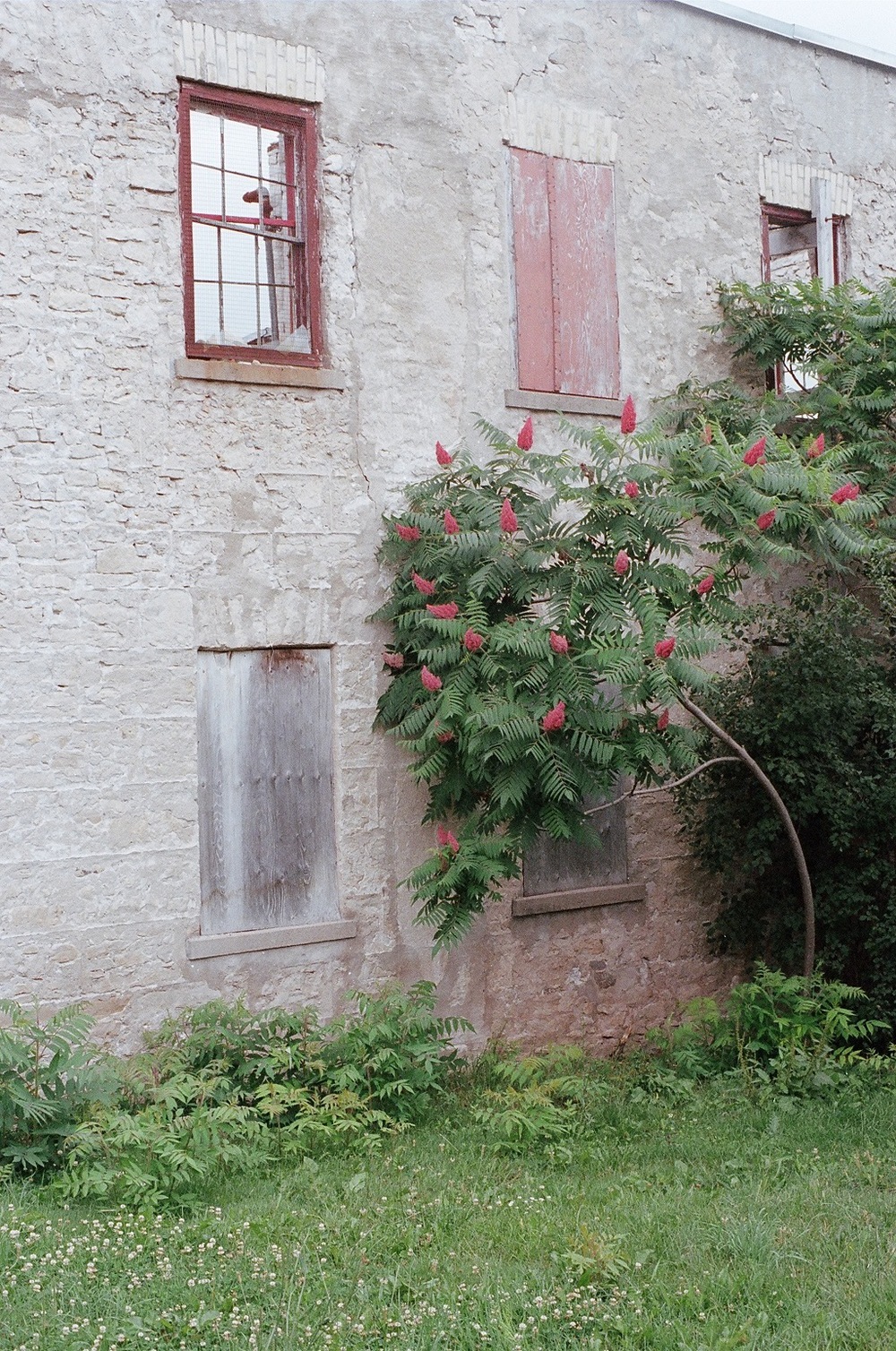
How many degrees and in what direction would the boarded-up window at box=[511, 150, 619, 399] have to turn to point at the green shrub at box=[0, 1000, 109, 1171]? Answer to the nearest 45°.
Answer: approximately 90° to its right

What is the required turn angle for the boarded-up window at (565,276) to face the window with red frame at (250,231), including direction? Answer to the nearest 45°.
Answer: approximately 90° to its right

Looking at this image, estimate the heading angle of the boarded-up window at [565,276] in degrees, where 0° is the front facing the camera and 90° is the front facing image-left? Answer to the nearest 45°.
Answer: approximately 315°
